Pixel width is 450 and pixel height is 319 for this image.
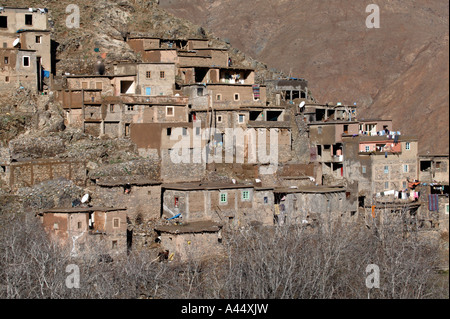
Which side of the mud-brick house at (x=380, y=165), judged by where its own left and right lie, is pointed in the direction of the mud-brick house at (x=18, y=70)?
right

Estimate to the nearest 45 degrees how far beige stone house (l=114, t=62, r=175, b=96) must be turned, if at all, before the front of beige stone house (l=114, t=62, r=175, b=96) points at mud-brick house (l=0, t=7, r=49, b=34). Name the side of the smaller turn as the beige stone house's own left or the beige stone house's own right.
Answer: approximately 90° to the beige stone house's own right

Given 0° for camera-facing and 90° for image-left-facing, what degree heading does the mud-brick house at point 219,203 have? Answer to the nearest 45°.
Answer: approximately 0°

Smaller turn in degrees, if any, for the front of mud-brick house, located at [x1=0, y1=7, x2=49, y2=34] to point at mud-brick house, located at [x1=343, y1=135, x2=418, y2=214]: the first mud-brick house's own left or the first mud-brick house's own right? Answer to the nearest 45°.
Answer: approximately 90° to the first mud-brick house's own left

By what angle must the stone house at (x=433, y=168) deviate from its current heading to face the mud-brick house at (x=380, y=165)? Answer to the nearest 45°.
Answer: approximately 45° to its right
